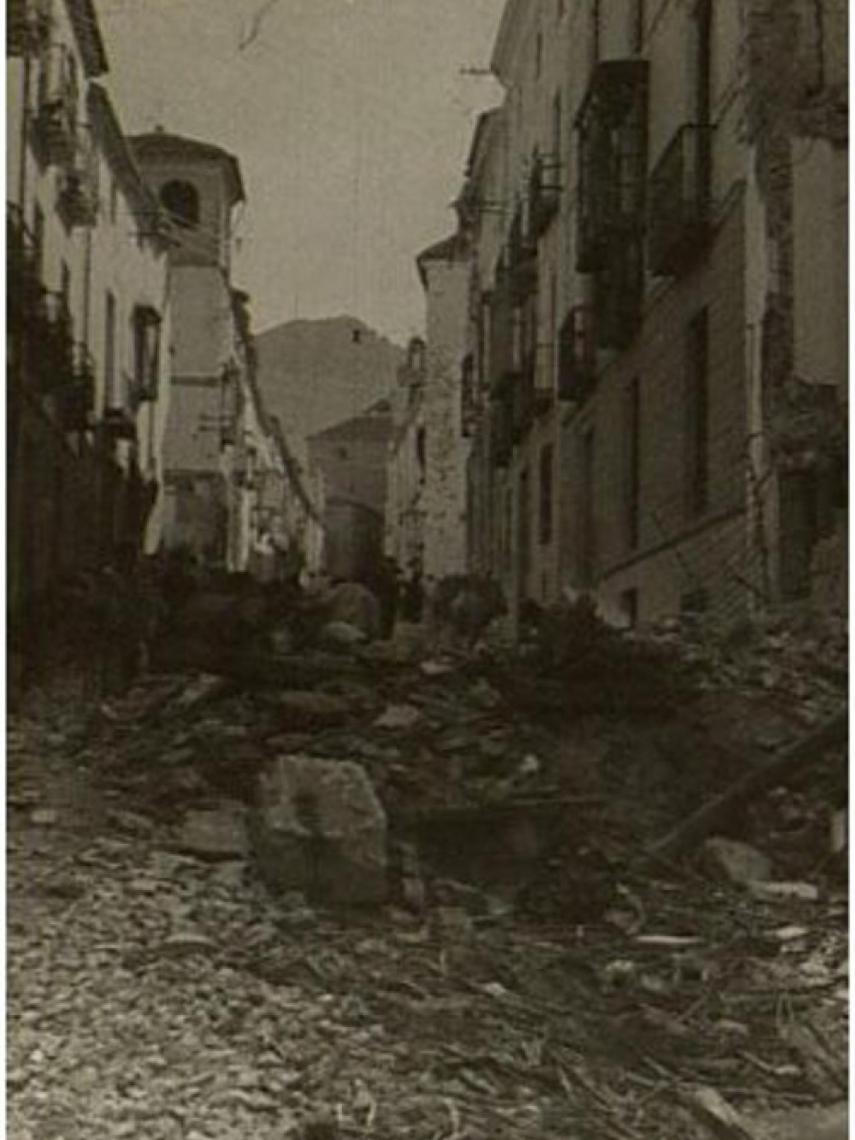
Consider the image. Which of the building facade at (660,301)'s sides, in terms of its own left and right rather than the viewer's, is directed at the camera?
left

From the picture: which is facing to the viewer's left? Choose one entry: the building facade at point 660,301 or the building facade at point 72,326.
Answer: the building facade at point 660,301

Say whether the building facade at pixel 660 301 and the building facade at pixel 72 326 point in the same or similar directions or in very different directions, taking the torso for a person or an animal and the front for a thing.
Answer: very different directions

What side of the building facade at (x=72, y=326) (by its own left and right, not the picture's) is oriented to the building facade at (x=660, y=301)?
front

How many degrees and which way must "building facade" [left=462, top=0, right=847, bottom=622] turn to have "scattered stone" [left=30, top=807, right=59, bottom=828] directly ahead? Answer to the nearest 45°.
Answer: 0° — it already faces it

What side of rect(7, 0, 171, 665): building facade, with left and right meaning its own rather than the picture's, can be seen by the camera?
right

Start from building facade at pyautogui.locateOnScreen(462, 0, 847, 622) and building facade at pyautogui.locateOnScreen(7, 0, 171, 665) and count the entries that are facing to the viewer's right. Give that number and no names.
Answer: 1
